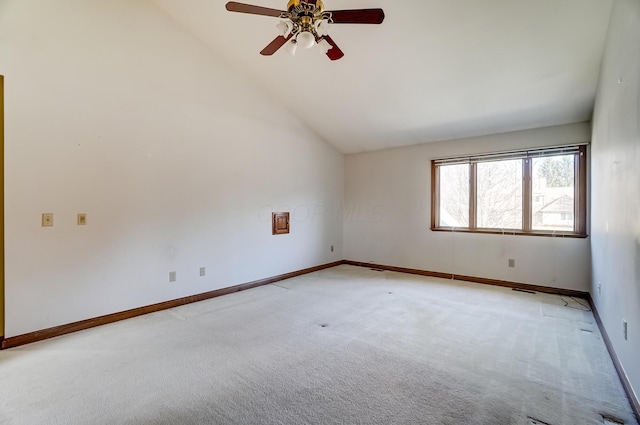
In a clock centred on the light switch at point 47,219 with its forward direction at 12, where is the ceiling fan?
The ceiling fan is roughly at 11 o'clock from the light switch.

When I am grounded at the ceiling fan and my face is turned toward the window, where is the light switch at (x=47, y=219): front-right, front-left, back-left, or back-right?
back-left

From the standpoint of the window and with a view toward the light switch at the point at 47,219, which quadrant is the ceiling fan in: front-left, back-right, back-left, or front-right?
front-left

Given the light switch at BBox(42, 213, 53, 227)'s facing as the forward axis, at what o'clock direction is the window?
The window is roughly at 10 o'clock from the light switch.

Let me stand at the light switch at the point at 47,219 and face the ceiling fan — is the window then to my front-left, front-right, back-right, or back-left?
front-left

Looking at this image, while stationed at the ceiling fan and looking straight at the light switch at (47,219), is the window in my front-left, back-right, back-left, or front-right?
back-right

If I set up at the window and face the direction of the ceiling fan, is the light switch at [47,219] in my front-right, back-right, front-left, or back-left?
front-right
